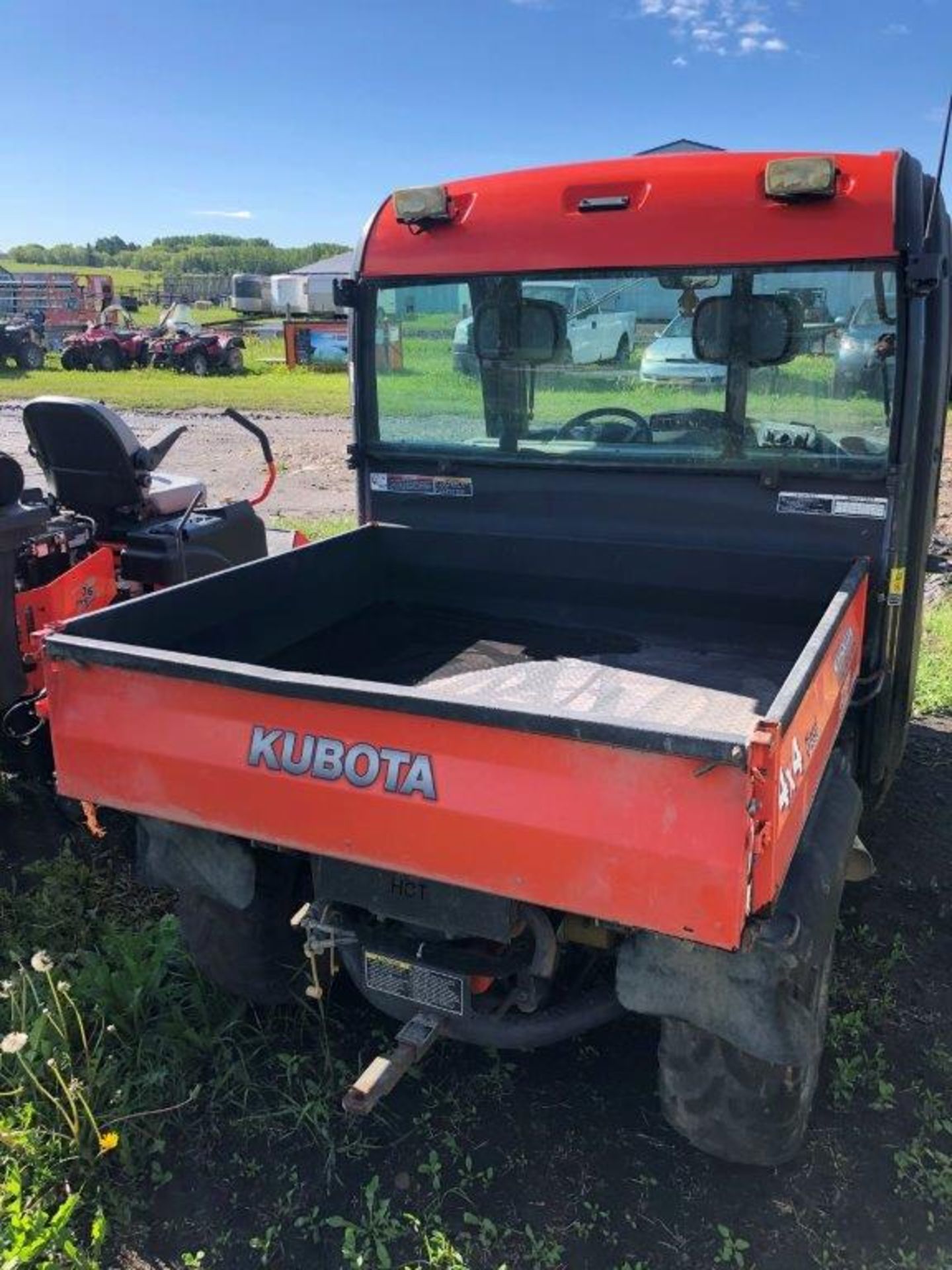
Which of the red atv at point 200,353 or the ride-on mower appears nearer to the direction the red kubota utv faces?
the red atv

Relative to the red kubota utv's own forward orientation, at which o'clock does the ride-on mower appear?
The ride-on mower is roughly at 9 o'clock from the red kubota utv.

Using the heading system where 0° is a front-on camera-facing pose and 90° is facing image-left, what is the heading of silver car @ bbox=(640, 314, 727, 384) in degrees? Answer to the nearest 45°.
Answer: approximately 0°

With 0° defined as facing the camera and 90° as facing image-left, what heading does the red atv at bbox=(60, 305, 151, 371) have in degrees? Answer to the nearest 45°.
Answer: approximately 45°

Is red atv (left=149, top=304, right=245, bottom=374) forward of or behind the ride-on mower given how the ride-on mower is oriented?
forward

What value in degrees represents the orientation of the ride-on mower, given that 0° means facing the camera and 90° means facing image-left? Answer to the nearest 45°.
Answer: approximately 225°

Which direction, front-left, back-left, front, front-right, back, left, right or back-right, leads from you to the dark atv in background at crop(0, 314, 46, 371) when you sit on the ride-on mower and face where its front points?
front-left

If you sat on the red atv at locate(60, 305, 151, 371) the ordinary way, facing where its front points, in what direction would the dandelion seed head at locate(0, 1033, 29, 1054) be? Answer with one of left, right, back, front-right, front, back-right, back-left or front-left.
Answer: front-left
